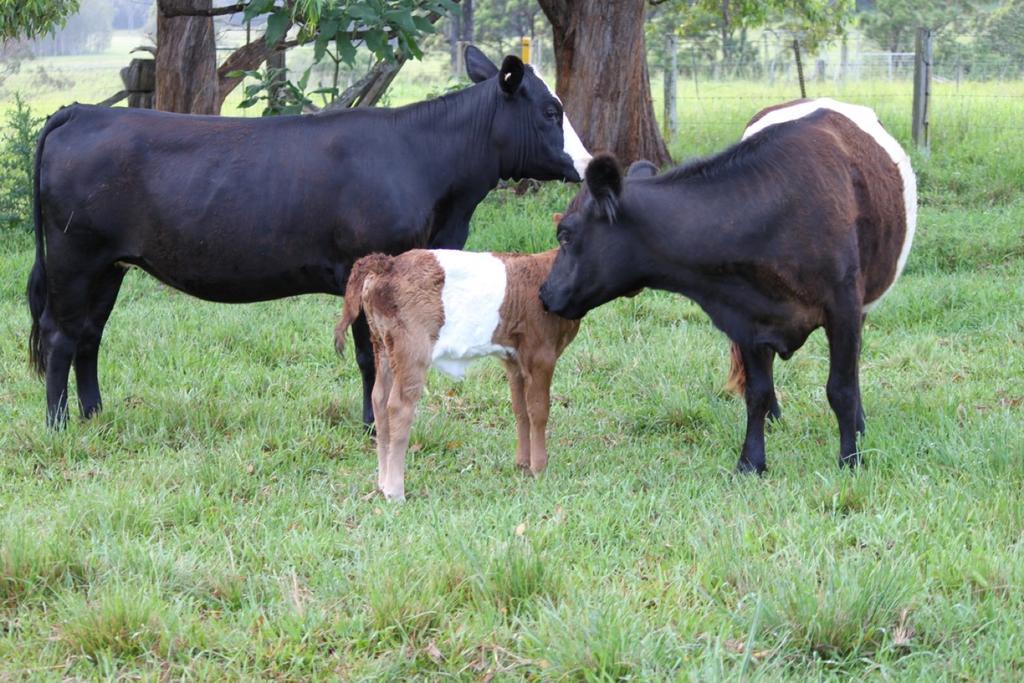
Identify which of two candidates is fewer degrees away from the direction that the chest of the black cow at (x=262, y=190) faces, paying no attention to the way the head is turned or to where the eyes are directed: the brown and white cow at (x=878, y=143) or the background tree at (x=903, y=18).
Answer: the brown and white cow

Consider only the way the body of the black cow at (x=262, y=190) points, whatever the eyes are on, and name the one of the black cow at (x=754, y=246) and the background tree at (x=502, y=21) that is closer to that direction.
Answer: the black cow

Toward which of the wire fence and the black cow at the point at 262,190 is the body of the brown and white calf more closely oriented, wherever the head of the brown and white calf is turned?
the wire fence

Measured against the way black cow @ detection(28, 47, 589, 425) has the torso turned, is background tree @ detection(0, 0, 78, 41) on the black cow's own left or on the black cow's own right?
on the black cow's own left

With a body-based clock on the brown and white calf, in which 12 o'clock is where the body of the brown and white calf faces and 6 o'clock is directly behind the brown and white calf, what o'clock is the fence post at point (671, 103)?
The fence post is roughly at 11 o'clock from the brown and white calf.

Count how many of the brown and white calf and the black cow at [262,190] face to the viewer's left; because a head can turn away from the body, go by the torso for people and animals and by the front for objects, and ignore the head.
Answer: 0

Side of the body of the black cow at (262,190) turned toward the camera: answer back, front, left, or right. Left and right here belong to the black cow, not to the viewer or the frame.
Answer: right

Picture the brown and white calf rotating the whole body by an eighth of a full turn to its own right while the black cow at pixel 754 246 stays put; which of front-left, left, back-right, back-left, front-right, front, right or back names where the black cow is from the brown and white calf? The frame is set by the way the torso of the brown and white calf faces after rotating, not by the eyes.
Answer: front

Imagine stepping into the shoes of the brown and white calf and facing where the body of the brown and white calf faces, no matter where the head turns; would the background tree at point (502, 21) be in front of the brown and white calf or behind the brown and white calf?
in front

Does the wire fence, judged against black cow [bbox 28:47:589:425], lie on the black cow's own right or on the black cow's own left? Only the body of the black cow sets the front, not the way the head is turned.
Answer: on the black cow's own left

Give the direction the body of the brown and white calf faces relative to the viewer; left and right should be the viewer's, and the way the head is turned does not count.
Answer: facing away from the viewer and to the right of the viewer

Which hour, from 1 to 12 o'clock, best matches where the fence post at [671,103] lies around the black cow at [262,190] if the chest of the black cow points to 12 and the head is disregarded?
The fence post is roughly at 10 o'clock from the black cow.
